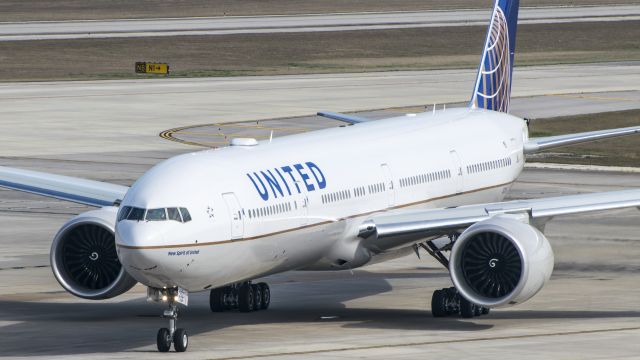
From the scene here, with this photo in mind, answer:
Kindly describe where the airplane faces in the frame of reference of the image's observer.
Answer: facing the viewer and to the left of the viewer
